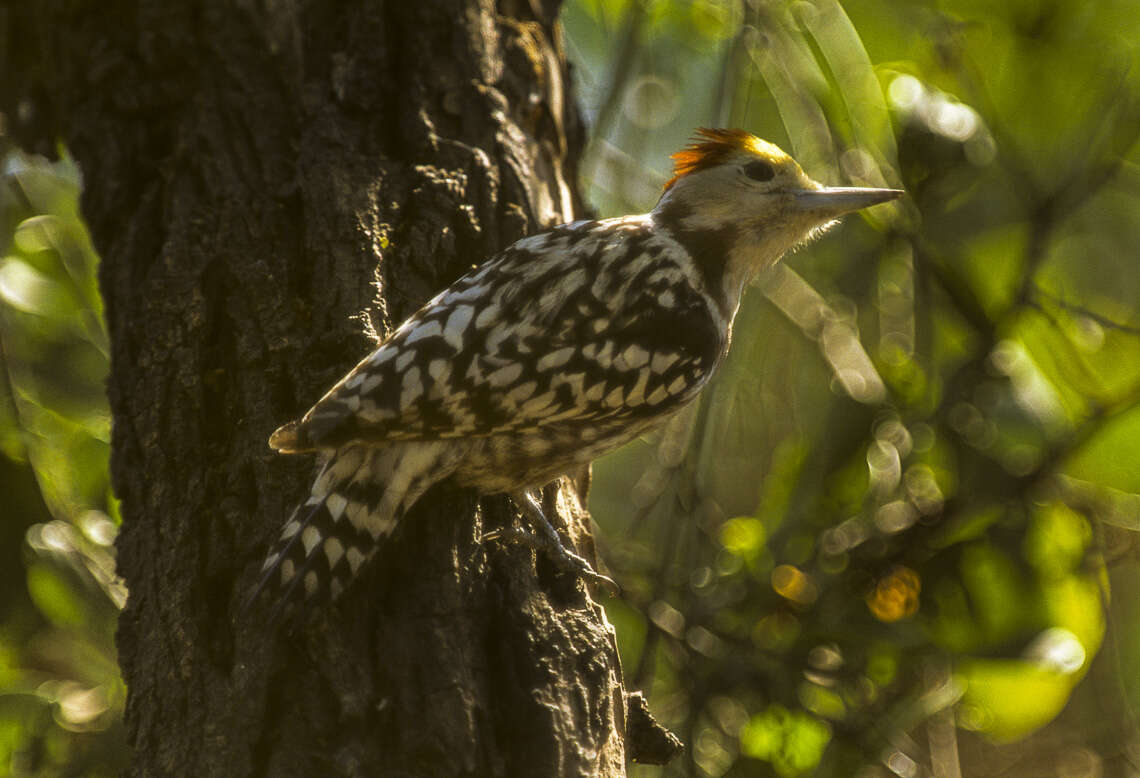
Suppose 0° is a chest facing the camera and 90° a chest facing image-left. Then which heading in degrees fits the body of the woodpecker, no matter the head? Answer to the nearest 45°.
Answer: approximately 270°
